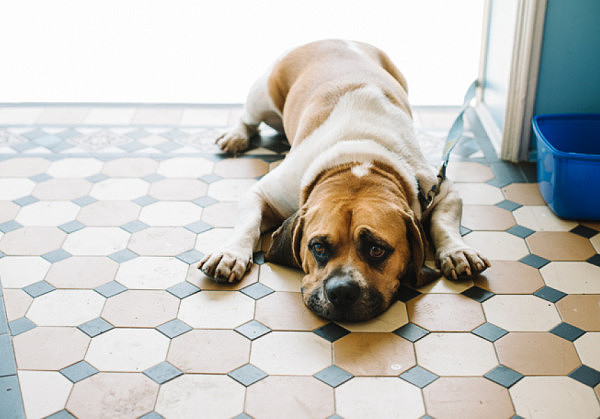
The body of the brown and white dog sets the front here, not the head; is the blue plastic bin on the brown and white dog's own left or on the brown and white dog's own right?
on the brown and white dog's own left

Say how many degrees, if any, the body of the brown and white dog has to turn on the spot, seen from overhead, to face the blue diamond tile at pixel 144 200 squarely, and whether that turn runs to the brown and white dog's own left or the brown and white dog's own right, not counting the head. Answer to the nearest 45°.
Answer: approximately 135° to the brown and white dog's own right

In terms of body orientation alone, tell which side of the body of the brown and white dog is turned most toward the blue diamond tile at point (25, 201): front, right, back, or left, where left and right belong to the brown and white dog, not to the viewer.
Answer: right

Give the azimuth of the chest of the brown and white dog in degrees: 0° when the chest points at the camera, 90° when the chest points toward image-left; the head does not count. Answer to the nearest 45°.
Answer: approximately 0°
